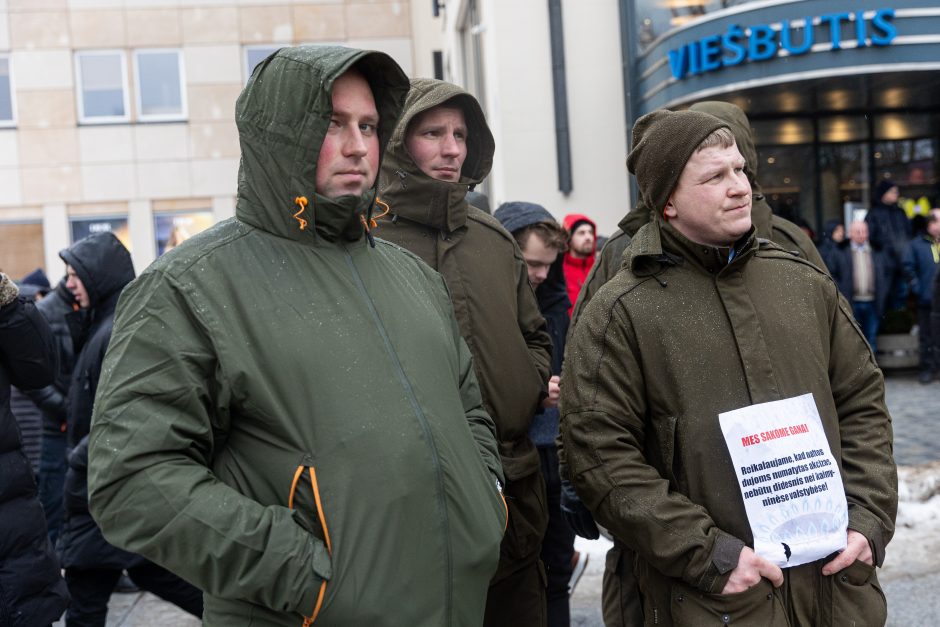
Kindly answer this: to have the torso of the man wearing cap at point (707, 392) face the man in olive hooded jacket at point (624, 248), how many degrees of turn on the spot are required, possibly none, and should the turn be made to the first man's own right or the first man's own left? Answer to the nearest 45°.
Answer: approximately 135° to the first man's own left

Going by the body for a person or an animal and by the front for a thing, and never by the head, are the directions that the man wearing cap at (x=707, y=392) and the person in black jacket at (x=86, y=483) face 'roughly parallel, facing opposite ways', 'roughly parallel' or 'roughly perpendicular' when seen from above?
roughly perpendicular

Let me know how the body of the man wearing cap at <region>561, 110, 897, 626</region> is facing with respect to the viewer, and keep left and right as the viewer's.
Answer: facing the viewer and to the right of the viewer

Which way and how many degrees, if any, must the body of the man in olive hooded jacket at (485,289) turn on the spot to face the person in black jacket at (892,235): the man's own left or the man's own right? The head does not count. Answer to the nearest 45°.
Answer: approximately 90° to the man's own left

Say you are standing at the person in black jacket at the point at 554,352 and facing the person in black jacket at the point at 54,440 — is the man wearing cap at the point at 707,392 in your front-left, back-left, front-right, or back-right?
back-left

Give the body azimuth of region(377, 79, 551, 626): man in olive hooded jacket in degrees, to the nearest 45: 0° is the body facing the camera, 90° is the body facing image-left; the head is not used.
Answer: approximately 315°
